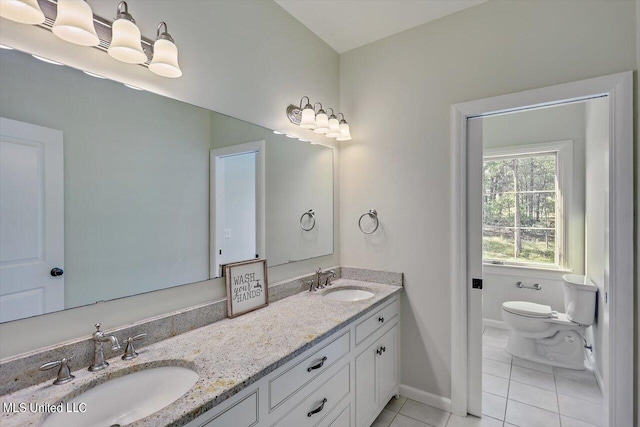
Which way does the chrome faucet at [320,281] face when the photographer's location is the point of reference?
facing the viewer and to the right of the viewer

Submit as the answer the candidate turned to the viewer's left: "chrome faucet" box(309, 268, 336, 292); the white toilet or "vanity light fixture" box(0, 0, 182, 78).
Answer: the white toilet

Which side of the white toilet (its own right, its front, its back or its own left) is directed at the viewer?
left

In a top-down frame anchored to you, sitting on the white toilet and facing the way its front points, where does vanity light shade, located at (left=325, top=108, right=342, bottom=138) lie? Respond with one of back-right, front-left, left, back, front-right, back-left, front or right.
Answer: front-left

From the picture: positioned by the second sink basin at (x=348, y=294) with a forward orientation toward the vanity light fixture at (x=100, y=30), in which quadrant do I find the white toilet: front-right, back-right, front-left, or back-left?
back-left

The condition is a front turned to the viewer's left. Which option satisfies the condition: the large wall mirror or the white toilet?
the white toilet

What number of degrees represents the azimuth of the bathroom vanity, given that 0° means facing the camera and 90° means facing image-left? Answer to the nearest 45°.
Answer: approximately 315°

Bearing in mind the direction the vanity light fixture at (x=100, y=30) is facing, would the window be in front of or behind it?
in front

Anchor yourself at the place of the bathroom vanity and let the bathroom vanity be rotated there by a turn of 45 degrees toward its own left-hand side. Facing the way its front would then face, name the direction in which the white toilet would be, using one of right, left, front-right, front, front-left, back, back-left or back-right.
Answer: front
